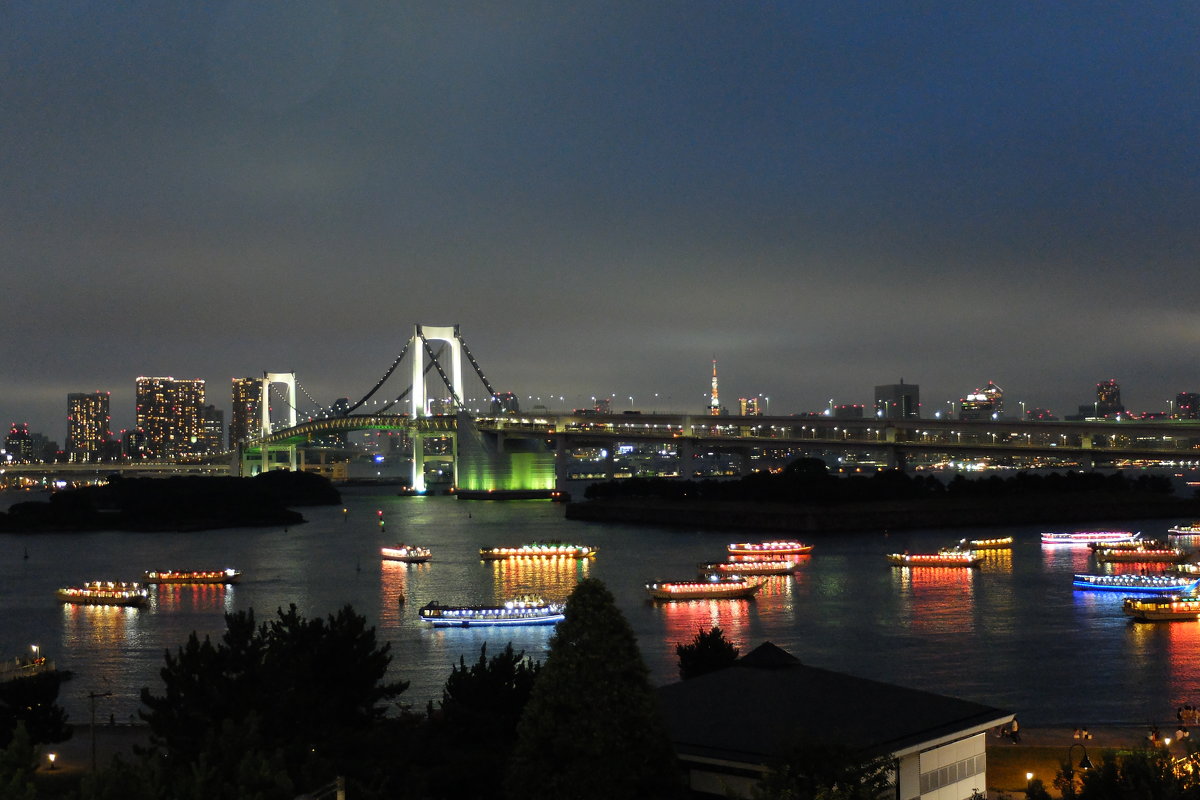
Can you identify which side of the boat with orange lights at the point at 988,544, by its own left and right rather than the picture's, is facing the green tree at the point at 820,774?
left

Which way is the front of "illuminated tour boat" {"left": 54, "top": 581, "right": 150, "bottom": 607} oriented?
to the viewer's left

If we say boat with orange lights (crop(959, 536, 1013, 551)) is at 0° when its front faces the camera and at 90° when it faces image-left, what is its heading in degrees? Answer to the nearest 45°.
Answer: approximately 90°

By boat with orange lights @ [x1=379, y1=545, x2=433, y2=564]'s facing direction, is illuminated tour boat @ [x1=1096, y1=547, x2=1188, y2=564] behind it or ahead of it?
behind

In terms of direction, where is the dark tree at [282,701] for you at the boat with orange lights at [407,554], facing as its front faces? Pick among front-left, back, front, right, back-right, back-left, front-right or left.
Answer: left

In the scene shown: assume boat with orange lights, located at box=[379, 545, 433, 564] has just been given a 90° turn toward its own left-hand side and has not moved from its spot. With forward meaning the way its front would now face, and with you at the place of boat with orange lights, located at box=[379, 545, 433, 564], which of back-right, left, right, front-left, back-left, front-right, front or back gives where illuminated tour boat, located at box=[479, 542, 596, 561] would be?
left

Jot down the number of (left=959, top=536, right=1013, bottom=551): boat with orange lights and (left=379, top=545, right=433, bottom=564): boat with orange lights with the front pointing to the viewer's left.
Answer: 2

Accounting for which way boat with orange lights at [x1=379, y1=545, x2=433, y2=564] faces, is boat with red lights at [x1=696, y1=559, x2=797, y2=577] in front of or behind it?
behind

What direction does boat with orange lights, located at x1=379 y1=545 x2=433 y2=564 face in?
to the viewer's left
